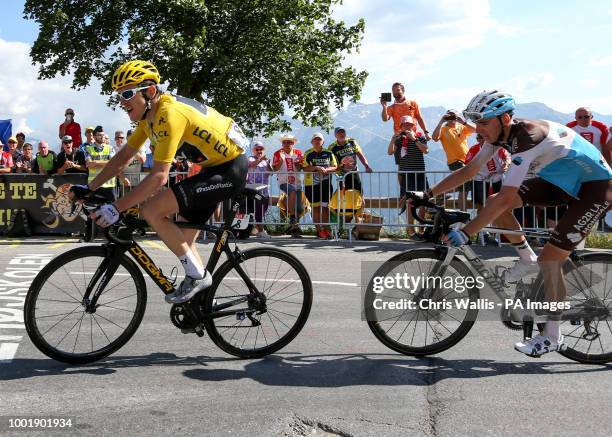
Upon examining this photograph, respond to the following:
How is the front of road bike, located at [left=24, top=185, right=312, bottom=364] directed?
to the viewer's left

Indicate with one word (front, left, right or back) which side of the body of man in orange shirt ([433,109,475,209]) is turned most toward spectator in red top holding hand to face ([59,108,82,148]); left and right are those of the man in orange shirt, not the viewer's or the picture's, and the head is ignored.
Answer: right

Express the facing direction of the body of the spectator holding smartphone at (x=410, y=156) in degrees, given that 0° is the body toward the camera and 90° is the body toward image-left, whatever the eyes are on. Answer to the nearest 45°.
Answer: approximately 0°

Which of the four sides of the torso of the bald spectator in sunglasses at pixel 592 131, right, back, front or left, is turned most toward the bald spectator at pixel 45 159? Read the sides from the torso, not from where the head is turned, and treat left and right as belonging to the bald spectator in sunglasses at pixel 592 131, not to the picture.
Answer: right

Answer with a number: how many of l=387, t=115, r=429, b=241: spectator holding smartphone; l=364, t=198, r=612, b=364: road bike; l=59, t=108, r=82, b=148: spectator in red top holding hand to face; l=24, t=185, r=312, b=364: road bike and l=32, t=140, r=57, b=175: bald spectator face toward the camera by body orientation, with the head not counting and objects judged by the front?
3

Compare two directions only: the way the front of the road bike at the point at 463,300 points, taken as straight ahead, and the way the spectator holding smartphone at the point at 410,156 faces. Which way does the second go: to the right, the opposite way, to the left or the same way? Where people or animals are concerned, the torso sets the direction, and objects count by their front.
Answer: to the left

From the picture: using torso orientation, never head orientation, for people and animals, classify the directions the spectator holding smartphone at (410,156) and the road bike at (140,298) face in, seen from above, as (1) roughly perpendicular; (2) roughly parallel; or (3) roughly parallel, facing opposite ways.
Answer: roughly perpendicular

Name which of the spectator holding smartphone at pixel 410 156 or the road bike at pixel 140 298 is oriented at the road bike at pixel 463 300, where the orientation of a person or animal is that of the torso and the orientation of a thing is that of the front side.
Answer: the spectator holding smartphone

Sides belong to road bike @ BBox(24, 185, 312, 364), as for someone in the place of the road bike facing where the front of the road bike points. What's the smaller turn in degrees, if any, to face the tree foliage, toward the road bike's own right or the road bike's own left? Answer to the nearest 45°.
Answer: approximately 90° to the road bike's own right

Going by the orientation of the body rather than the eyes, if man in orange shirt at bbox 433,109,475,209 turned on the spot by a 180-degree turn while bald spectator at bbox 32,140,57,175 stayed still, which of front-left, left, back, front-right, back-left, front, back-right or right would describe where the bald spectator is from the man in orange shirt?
left

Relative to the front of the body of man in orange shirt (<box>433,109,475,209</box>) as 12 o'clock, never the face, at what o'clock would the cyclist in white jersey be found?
The cyclist in white jersey is roughly at 12 o'clock from the man in orange shirt.

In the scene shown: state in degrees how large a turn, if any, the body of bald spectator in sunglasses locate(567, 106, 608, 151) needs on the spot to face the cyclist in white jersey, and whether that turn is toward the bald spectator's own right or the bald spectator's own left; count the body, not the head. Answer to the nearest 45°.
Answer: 0° — they already face them
